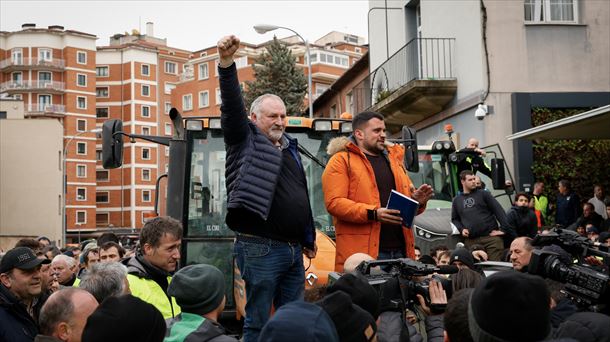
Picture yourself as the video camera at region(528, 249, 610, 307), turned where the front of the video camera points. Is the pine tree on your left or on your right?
on your right

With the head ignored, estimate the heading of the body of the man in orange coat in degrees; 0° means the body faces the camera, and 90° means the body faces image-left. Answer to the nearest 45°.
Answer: approximately 315°

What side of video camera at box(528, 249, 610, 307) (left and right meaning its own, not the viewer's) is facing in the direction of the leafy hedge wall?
right

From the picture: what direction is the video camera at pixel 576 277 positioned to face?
to the viewer's left
